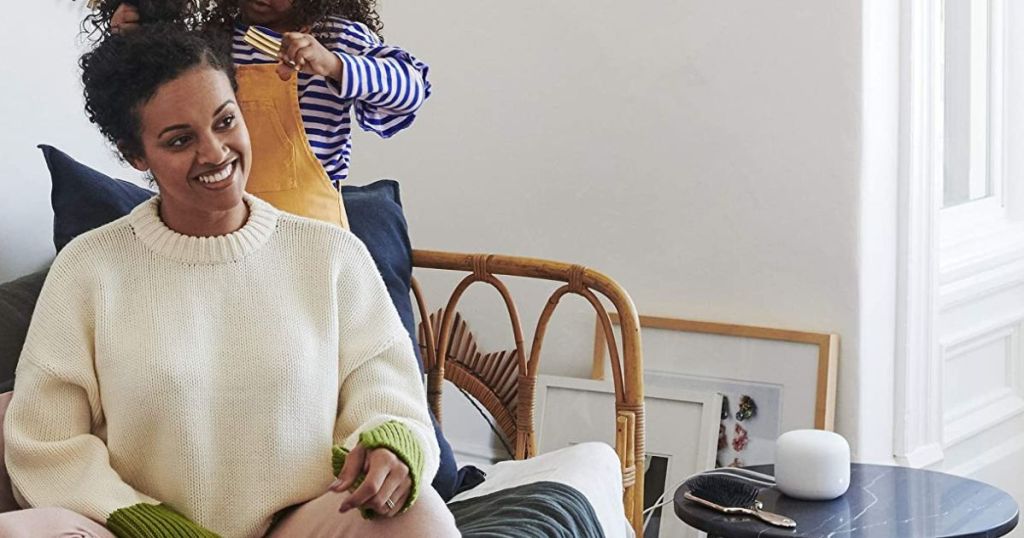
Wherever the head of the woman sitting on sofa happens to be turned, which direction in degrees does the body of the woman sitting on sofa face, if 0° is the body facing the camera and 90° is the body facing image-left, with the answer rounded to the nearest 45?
approximately 0°

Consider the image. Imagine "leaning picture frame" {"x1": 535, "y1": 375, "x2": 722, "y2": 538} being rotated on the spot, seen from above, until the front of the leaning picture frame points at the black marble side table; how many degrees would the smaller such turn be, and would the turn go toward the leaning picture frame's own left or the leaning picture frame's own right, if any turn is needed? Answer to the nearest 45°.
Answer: approximately 45° to the leaning picture frame's own left

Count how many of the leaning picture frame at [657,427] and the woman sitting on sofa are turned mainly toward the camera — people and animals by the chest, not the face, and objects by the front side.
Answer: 2

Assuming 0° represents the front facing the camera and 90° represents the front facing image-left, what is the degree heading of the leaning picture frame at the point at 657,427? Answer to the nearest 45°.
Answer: approximately 0°

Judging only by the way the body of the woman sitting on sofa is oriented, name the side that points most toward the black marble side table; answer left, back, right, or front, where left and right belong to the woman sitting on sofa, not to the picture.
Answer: left

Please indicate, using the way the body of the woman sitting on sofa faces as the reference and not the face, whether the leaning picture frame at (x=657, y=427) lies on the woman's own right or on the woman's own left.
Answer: on the woman's own left

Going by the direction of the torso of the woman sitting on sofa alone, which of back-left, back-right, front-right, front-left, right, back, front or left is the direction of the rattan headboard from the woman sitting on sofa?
back-left

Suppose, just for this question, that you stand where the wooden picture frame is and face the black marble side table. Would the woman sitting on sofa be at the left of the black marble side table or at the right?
right
